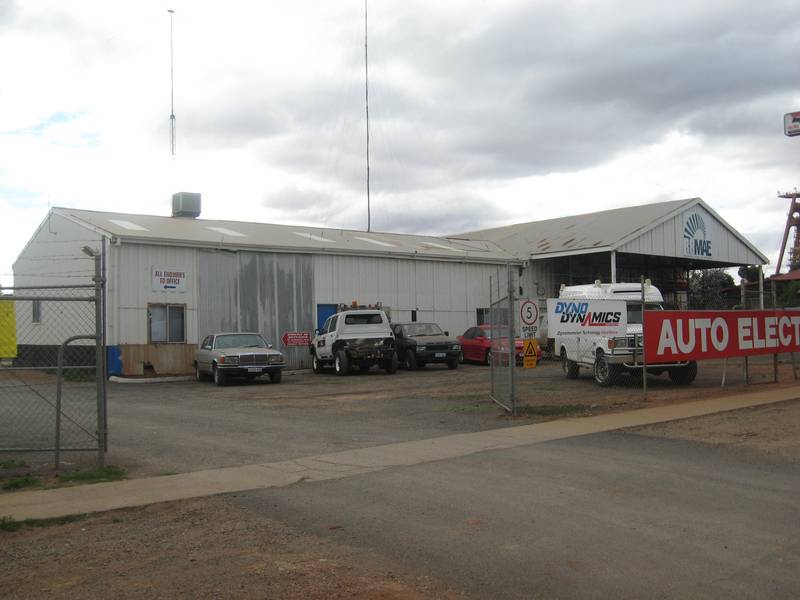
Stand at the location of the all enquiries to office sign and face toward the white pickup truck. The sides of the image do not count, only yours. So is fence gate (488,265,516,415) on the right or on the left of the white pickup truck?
right

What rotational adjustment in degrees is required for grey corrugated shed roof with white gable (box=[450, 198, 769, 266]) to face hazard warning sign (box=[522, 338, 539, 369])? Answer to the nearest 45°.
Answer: approximately 45° to its right

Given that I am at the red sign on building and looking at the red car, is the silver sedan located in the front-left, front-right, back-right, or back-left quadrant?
back-right

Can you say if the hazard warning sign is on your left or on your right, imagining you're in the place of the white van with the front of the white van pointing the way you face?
on your right

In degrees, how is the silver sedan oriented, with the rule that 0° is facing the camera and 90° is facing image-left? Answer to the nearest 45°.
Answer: approximately 315°

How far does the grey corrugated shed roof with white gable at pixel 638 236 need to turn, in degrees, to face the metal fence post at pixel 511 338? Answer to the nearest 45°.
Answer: approximately 45° to its right
